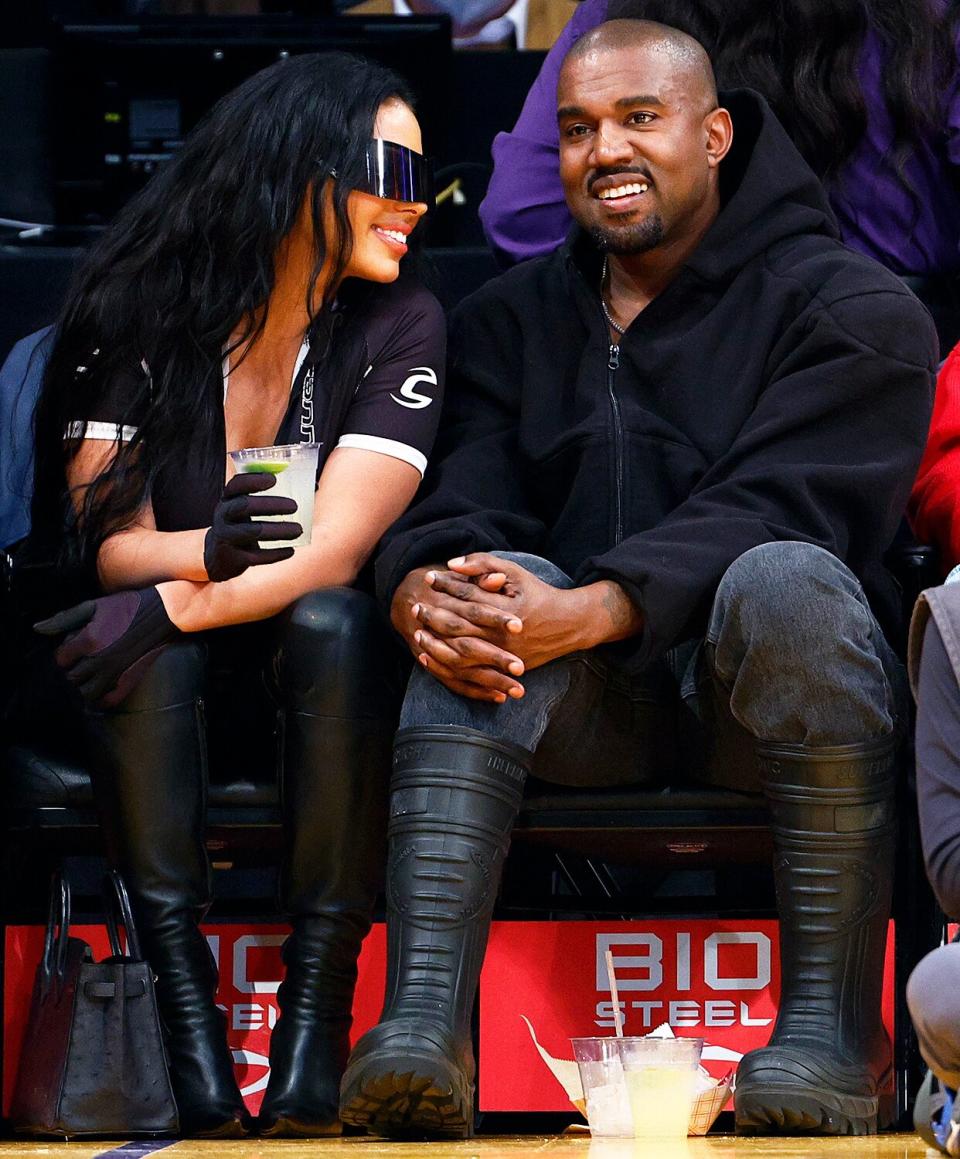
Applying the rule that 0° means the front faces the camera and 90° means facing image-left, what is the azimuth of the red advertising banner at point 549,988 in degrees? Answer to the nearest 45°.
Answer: approximately 0°

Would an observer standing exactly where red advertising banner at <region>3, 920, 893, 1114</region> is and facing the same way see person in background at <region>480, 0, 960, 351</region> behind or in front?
behind

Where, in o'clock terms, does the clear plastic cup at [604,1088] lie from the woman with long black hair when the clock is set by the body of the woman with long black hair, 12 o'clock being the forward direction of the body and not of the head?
The clear plastic cup is roughly at 11 o'clock from the woman with long black hair.

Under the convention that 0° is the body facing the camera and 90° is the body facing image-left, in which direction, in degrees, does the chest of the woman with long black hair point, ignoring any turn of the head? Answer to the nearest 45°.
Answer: approximately 0°

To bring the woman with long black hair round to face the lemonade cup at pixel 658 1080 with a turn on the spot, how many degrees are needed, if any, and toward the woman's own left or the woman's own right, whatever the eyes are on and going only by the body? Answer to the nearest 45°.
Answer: approximately 45° to the woman's own left

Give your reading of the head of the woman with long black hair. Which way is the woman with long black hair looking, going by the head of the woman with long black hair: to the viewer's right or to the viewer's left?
to the viewer's right

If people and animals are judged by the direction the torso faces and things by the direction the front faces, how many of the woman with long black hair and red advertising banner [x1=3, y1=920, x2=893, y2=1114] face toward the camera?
2
